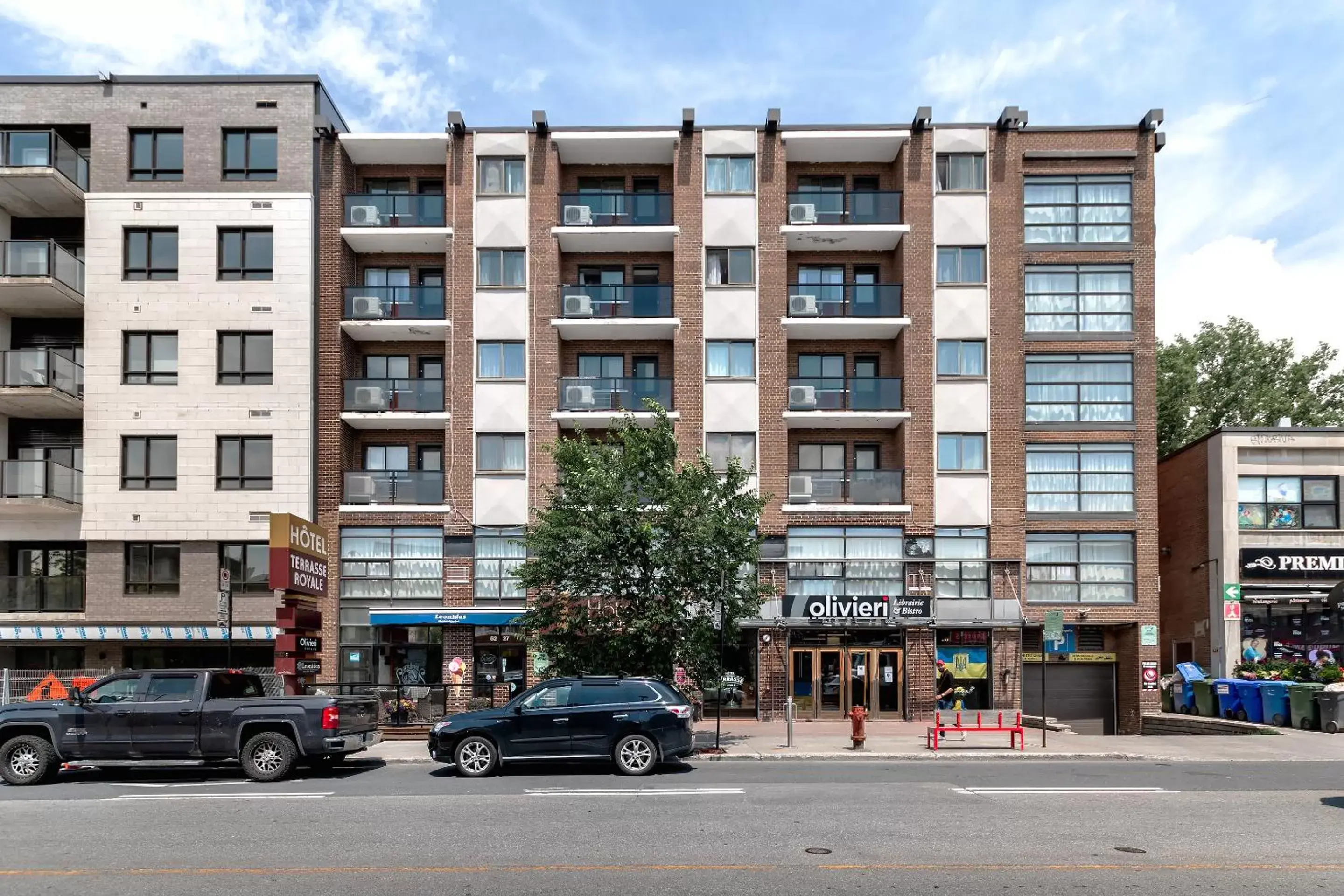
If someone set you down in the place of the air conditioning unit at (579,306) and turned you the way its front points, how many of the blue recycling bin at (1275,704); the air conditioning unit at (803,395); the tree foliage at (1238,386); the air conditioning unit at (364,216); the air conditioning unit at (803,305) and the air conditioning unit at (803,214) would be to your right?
1

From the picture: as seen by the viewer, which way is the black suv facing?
to the viewer's left

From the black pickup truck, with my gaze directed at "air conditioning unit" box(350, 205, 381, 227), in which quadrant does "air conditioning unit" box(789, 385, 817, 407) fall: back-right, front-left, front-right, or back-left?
front-right

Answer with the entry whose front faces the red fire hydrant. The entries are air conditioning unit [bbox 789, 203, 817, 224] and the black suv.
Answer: the air conditioning unit

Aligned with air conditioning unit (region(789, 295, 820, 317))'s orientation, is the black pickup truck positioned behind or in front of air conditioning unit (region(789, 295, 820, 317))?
in front

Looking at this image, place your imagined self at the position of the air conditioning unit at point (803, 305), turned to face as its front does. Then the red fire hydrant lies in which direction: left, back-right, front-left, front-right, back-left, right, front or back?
front

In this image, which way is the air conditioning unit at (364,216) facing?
toward the camera

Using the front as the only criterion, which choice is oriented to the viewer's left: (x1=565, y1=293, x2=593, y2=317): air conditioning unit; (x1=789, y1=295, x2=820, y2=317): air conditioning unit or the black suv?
the black suv

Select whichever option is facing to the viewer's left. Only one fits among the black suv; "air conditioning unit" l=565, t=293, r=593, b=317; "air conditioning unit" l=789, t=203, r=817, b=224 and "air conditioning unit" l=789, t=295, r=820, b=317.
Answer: the black suv

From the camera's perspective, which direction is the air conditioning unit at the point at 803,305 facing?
toward the camera

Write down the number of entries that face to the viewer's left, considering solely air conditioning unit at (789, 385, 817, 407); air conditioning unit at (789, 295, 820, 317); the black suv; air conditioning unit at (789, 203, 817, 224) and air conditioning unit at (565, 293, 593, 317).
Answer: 1

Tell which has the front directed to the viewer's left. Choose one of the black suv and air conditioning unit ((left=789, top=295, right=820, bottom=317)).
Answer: the black suv

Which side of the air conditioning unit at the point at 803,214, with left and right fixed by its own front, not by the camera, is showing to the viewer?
front

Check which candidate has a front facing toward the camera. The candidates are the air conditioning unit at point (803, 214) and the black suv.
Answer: the air conditioning unit

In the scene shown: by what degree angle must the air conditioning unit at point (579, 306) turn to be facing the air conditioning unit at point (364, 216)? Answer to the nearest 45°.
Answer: approximately 90° to its right
